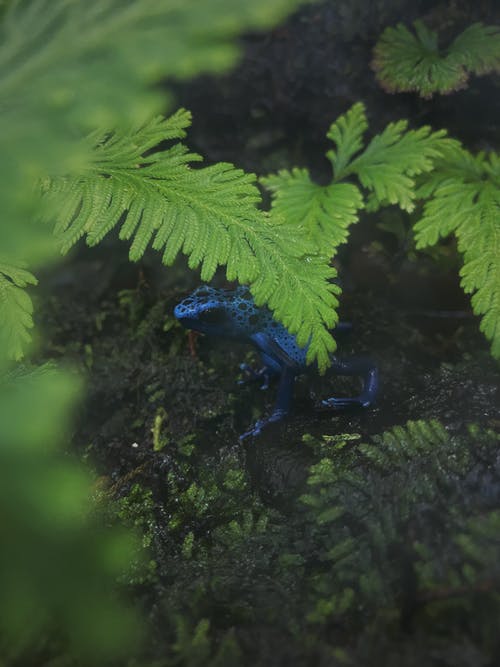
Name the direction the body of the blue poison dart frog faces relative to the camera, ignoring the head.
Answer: to the viewer's left

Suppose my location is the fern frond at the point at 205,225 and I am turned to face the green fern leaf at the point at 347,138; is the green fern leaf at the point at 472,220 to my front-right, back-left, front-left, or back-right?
front-right

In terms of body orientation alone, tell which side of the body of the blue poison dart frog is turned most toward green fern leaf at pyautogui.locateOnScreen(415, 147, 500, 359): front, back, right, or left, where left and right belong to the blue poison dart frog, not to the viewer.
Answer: back

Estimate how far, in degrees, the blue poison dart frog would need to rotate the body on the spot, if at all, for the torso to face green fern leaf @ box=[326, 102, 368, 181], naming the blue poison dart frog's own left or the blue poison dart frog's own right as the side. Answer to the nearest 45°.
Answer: approximately 135° to the blue poison dart frog's own right
